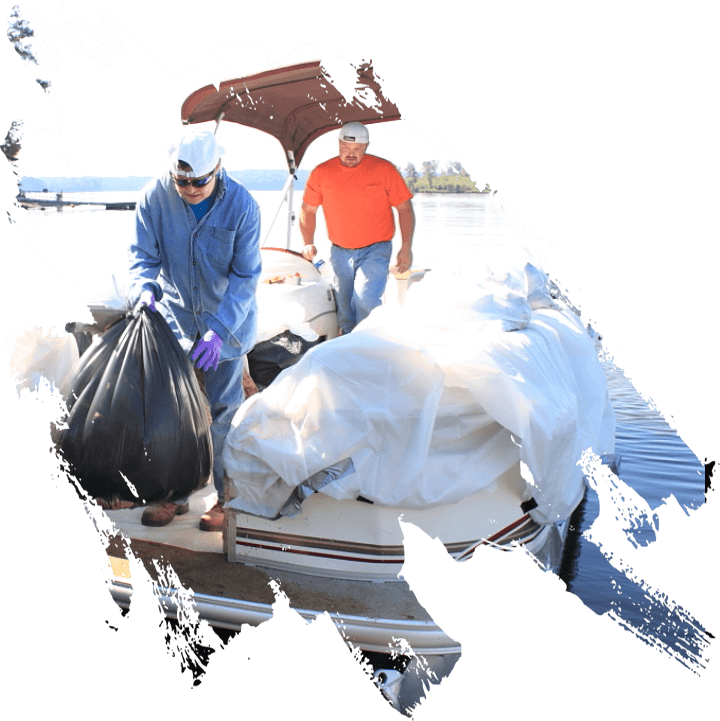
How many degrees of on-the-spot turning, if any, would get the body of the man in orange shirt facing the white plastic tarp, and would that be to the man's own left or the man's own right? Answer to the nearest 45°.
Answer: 0° — they already face it

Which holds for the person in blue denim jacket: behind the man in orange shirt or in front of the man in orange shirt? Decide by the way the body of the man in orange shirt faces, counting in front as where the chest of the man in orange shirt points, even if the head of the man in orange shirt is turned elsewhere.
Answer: in front

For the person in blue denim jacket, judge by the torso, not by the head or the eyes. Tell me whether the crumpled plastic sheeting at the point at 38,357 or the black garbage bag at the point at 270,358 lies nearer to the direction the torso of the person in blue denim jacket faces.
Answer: the crumpled plastic sheeting

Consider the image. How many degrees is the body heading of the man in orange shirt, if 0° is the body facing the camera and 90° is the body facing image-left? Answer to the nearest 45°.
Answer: approximately 0°

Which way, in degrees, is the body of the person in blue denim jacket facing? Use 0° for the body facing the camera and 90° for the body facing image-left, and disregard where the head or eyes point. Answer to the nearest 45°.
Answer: approximately 0°

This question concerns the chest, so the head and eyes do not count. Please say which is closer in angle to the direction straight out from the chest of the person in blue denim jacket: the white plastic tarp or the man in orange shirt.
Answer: the white plastic tarp

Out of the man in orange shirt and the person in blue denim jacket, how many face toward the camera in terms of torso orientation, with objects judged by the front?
2

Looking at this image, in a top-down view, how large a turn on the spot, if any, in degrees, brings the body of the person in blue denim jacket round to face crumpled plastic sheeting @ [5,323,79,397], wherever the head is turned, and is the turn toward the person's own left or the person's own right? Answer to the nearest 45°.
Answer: approximately 90° to the person's own right
